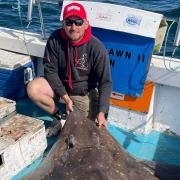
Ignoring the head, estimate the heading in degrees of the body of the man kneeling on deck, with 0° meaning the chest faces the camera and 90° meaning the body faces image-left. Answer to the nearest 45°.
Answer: approximately 0°
